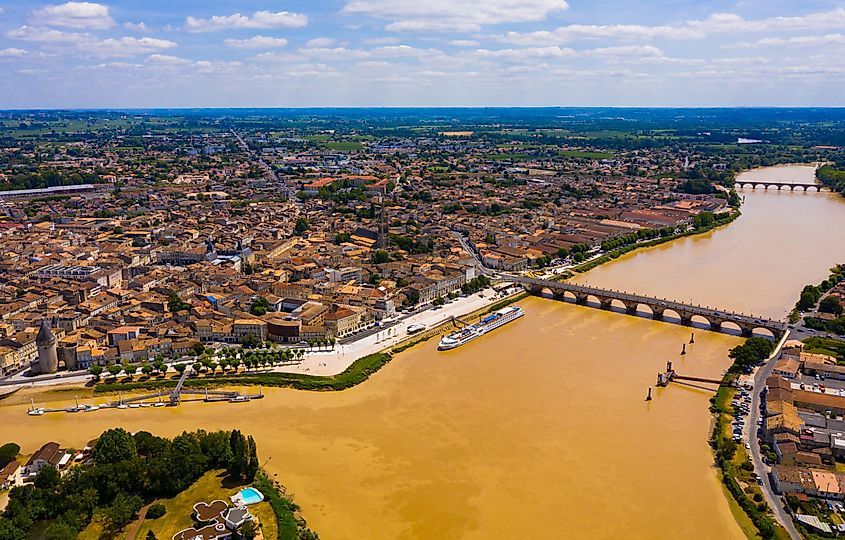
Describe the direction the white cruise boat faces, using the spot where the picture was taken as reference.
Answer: facing the viewer and to the left of the viewer

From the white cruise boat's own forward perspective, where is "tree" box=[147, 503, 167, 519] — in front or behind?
in front

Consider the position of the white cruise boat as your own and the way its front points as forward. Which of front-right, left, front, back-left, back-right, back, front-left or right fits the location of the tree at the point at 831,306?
back-left

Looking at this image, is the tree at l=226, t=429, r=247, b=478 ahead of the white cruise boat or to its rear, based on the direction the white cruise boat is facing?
ahead

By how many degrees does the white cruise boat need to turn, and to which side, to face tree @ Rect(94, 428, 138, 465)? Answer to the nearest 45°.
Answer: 0° — it already faces it

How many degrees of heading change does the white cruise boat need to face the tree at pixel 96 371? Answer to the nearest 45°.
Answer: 0° — it already faces it

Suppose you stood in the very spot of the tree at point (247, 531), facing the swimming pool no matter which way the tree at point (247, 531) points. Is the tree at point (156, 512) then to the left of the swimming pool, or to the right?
left

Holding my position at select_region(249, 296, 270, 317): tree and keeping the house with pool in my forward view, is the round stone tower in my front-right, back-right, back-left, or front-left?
front-right

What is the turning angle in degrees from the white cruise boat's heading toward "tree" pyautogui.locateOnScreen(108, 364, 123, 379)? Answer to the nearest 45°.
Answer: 0° — it already faces it

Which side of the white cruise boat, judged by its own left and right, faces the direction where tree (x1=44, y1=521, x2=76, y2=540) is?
front

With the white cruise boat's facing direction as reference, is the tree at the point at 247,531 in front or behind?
in front

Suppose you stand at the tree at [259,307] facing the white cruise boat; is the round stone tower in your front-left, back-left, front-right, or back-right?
back-right

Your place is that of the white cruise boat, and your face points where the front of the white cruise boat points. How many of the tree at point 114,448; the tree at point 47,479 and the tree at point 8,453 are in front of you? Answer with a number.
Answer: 3

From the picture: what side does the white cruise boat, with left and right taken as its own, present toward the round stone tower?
front

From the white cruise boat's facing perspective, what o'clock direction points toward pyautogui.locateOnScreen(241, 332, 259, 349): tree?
The tree is roughly at 1 o'clock from the white cruise boat.

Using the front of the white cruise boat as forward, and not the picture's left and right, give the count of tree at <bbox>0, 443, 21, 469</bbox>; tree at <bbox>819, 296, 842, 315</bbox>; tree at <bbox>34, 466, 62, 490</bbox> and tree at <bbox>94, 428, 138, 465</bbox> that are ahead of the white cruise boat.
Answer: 3
